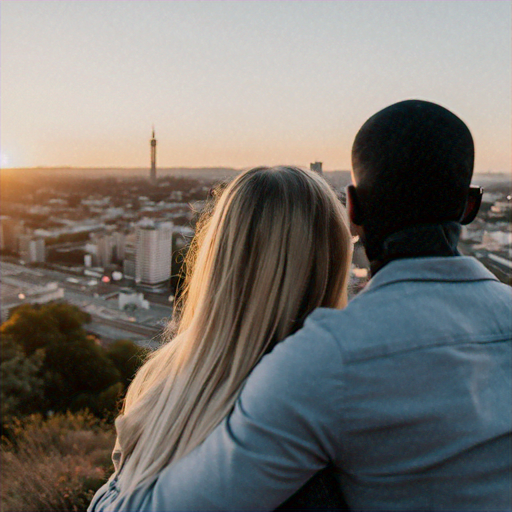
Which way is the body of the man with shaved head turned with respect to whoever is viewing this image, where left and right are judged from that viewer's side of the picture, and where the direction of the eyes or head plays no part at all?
facing away from the viewer

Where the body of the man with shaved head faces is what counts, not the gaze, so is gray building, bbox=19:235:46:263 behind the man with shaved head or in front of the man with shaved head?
in front

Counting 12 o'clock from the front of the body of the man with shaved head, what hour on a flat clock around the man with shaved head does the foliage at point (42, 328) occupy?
The foliage is roughly at 11 o'clock from the man with shaved head.

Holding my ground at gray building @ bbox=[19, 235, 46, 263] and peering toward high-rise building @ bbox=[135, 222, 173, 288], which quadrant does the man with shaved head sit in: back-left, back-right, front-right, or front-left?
front-right

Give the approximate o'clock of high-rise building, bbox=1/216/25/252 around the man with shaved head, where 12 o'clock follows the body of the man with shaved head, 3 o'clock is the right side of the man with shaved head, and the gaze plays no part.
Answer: The high-rise building is roughly at 11 o'clock from the man with shaved head.

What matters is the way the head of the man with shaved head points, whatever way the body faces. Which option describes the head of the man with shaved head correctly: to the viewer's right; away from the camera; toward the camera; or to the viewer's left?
away from the camera

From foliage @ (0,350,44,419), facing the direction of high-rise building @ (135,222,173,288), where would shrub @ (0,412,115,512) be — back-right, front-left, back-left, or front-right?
back-right

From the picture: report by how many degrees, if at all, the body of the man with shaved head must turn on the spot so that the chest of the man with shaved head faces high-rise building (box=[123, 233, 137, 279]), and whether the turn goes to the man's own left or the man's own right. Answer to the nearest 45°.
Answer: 0° — they already face it

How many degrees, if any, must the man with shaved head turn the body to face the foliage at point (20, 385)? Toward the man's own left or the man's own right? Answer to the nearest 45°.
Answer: approximately 45° to the man's own left

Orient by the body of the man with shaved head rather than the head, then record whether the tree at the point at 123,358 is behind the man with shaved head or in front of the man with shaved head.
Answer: in front
